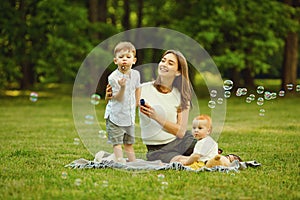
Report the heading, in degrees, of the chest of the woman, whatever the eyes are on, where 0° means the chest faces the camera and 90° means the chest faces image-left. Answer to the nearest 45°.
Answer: approximately 45°

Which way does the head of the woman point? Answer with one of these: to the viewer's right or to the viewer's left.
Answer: to the viewer's left

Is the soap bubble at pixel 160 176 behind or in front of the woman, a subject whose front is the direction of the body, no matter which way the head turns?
in front

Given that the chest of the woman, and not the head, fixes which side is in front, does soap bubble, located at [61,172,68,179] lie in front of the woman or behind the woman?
in front

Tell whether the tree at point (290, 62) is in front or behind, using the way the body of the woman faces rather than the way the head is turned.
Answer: behind

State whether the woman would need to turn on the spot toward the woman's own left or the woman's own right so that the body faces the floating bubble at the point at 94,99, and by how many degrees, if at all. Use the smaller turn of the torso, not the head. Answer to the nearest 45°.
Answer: approximately 45° to the woman's own right

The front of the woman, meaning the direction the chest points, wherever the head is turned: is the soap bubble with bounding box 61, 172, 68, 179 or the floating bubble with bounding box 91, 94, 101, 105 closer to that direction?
the soap bubble

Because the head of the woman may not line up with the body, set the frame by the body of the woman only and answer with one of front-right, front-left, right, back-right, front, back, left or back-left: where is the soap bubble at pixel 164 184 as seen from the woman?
front-left
